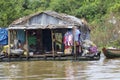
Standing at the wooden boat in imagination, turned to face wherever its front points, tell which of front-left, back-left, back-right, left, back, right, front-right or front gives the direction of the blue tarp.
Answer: front

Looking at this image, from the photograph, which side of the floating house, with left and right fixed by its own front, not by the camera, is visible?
front

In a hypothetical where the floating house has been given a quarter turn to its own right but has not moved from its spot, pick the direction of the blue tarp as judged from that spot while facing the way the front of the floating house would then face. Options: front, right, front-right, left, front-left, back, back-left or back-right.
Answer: front

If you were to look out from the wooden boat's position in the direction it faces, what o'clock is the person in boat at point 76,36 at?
The person in boat is roughly at 11 o'clock from the wooden boat.

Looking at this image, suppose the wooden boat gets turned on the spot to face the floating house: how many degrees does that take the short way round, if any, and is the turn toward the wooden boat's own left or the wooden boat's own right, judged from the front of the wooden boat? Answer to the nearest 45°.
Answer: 0° — it already faces it

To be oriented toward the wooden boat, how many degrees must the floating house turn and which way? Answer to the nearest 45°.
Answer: approximately 90° to its left

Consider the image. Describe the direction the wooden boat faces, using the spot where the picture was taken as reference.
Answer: facing to the left of the viewer

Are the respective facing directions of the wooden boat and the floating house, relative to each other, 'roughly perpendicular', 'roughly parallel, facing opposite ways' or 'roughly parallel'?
roughly perpendicular

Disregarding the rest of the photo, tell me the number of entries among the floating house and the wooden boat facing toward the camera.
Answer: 1
